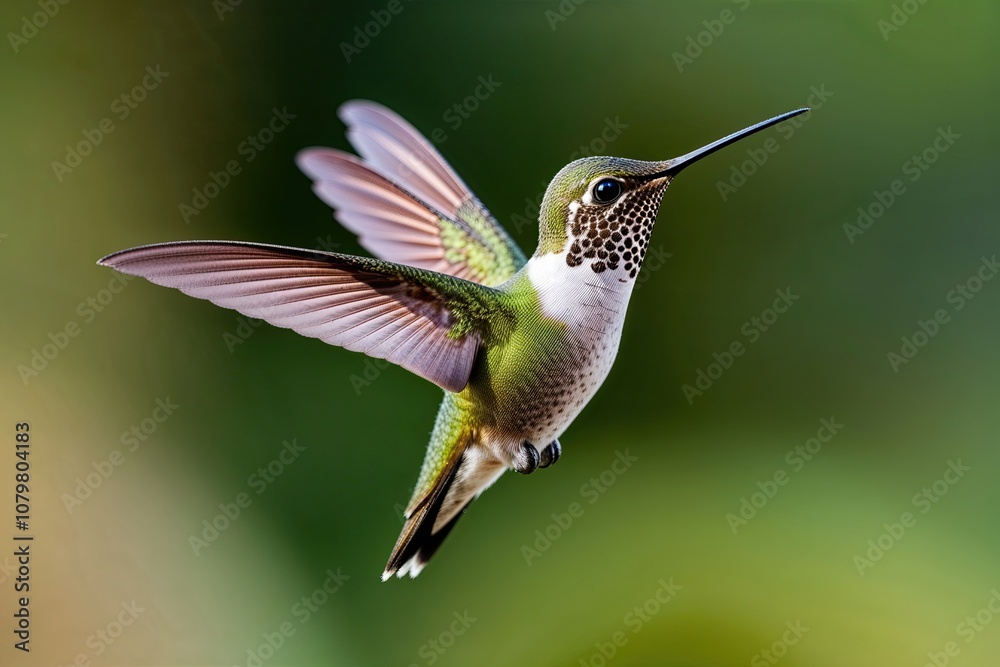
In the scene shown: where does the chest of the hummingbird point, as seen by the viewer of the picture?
to the viewer's right
